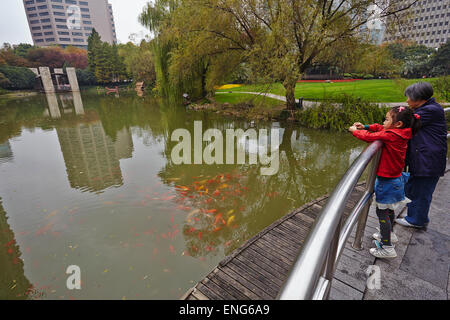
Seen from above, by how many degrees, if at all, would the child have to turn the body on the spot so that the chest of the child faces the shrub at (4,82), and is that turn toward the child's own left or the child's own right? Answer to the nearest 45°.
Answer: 0° — they already face it

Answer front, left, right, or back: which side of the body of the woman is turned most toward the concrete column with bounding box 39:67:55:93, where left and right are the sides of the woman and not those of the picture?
front

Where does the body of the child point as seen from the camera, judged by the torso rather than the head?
to the viewer's left

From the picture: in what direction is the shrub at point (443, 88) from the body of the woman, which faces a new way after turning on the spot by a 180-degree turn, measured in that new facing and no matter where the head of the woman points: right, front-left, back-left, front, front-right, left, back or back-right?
left

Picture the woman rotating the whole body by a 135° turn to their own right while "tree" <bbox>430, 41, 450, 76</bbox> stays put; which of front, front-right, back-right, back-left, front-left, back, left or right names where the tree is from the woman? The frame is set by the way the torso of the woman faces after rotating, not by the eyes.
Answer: front-left

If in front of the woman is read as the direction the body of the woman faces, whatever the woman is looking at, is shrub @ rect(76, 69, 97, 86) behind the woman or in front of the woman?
in front

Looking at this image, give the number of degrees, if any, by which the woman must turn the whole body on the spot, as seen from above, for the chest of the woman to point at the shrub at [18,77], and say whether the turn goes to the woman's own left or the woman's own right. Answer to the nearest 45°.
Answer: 0° — they already face it

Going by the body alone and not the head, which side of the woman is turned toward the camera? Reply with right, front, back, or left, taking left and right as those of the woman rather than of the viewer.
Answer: left

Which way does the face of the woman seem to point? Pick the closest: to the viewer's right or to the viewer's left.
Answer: to the viewer's left

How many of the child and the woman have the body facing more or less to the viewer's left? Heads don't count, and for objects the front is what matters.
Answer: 2

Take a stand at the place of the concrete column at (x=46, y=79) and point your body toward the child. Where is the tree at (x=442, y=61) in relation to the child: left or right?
left

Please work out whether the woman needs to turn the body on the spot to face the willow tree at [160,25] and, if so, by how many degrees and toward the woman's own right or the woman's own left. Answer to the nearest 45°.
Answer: approximately 45° to the woman's own right

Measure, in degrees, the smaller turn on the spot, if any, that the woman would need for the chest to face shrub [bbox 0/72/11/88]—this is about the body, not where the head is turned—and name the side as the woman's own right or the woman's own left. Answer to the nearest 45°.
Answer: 0° — they already face it

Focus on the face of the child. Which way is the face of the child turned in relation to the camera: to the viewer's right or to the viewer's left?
to the viewer's left
